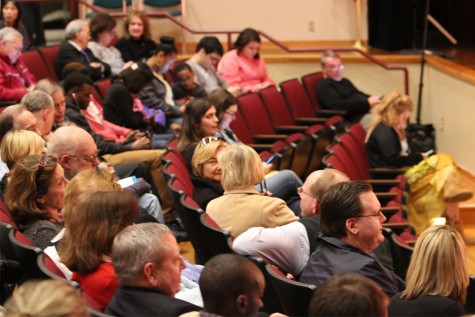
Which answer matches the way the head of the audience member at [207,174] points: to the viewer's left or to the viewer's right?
to the viewer's right

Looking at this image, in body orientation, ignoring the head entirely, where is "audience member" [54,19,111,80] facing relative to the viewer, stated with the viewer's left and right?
facing to the right of the viewer

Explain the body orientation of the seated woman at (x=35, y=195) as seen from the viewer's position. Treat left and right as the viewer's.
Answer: facing to the right of the viewer

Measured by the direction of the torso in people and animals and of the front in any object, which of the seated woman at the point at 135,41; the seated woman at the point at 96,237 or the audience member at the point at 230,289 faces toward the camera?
the seated woman at the point at 135,41

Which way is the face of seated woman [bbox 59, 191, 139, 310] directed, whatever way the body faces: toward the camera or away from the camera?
away from the camera

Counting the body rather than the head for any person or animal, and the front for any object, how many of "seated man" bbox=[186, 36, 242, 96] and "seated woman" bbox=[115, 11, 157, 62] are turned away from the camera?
0

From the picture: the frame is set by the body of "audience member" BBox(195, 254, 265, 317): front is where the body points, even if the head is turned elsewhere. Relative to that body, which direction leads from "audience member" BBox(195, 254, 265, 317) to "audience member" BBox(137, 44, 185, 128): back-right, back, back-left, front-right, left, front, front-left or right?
front-left

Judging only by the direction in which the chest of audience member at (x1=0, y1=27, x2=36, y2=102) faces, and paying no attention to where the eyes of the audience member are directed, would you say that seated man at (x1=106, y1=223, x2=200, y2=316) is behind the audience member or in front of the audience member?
in front

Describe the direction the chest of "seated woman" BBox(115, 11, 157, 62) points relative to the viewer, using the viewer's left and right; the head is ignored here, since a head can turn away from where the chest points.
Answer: facing the viewer

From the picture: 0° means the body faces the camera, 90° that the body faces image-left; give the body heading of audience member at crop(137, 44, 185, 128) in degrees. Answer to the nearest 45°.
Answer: approximately 270°

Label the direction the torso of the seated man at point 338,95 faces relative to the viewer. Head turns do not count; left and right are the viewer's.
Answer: facing the viewer and to the right of the viewer

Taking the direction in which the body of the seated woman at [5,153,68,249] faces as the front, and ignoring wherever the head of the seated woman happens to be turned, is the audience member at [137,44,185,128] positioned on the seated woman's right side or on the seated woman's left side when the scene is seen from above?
on the seated woman's left side

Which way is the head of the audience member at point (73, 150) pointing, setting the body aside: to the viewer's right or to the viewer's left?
to the viewer's right

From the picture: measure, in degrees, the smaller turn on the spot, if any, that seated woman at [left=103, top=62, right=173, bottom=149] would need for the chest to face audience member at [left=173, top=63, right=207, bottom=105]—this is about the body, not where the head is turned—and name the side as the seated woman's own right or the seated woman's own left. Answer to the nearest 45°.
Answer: approximately 45° to the seated woman's own left

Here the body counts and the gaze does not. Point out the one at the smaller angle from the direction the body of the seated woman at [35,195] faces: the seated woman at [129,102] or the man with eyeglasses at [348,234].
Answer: the man with eyeglasses
